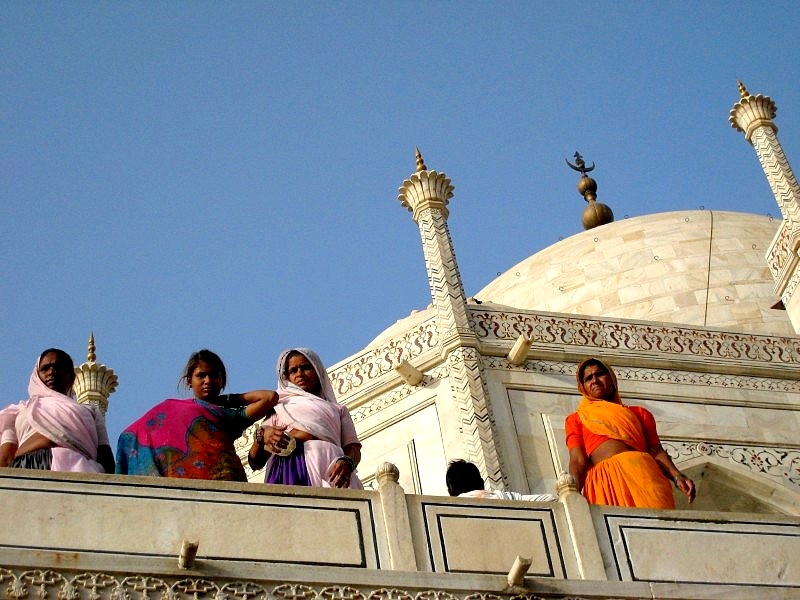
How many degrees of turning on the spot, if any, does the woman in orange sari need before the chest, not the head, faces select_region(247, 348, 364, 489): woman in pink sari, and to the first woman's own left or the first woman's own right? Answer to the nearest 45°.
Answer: approximately 45° to the first woman's own right

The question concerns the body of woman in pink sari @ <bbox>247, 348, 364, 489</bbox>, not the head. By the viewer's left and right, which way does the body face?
facing the viewer and to the left of the viewer

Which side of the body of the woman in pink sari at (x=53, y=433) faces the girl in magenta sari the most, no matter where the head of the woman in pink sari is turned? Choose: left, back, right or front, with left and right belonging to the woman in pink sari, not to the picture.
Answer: left

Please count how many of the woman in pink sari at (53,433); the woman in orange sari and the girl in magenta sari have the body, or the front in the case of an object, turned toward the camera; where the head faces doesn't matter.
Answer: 3

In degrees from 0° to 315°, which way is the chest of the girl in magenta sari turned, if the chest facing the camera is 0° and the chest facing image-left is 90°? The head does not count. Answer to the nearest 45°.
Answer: approximately 0°

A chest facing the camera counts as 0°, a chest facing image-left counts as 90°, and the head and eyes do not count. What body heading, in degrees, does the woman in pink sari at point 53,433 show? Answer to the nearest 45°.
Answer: approximately 0°

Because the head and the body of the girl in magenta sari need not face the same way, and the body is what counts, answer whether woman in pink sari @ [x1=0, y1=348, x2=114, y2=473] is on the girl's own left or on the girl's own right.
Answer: on the girl's own right
